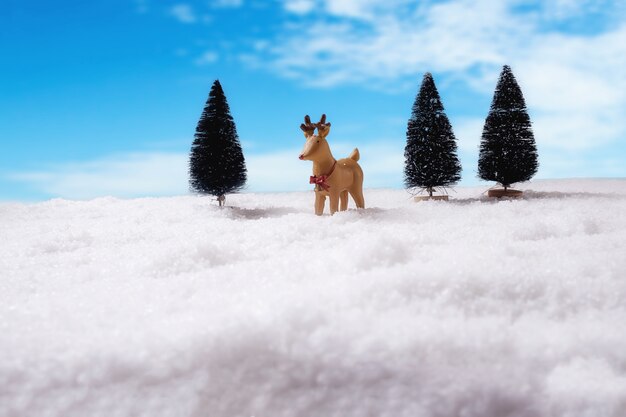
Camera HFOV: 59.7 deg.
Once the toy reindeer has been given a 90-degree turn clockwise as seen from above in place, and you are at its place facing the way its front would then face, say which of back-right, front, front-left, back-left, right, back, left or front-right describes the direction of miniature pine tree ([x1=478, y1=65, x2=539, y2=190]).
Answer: right

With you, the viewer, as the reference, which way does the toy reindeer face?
facing the viewer and to the left of the viewer

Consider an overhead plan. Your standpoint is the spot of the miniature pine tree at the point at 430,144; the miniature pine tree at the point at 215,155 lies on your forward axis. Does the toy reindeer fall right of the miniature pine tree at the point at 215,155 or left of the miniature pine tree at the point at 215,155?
left

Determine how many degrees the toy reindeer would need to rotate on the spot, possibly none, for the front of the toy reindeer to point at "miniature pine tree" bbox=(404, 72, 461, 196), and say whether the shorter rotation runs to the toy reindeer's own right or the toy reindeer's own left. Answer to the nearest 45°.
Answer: approximately 180°

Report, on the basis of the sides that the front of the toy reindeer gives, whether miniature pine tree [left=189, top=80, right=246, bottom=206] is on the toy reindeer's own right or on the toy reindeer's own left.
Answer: on the toy reindeer's own right
